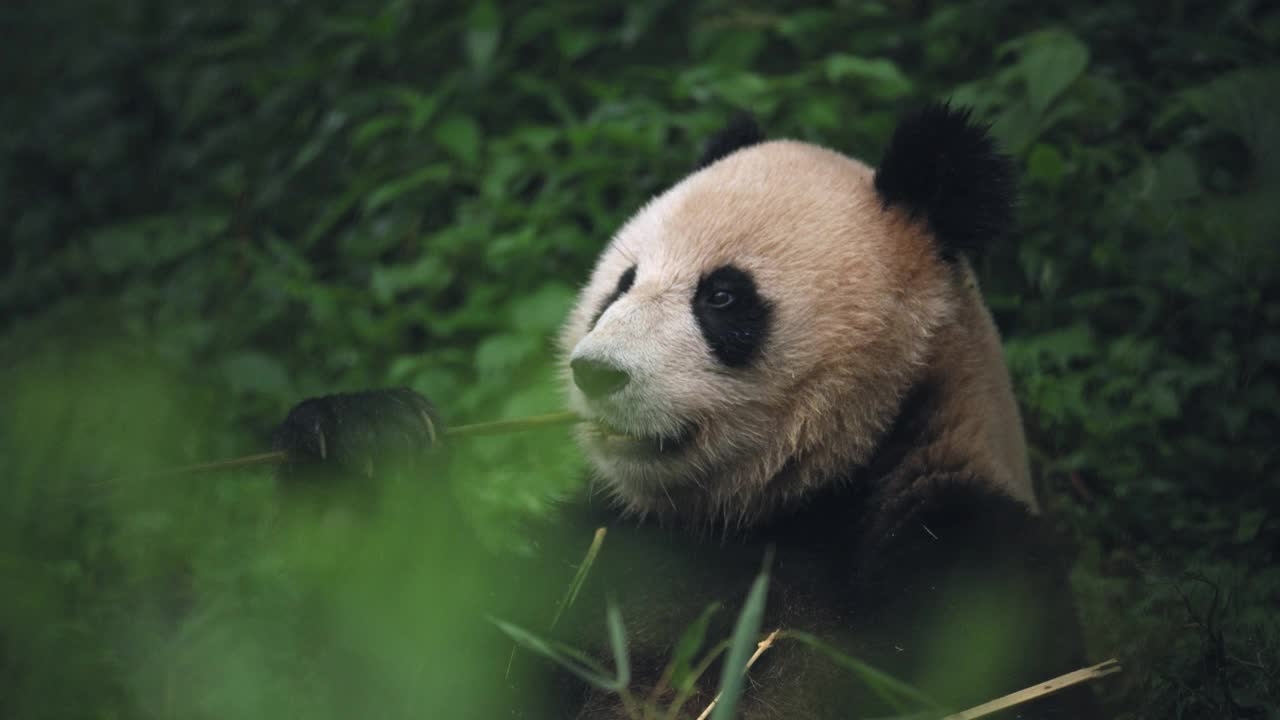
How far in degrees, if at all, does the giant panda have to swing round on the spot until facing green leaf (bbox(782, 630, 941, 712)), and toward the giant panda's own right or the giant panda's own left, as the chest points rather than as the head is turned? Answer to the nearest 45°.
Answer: approximately 45° to the giant panda's own left

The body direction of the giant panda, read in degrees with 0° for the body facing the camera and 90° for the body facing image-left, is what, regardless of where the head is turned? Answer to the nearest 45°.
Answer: approximately 45°

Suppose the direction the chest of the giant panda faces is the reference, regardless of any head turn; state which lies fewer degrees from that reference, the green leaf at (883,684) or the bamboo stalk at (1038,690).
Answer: the green leaf

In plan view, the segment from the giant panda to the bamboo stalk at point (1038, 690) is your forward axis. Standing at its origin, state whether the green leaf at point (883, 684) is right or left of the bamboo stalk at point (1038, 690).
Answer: right
